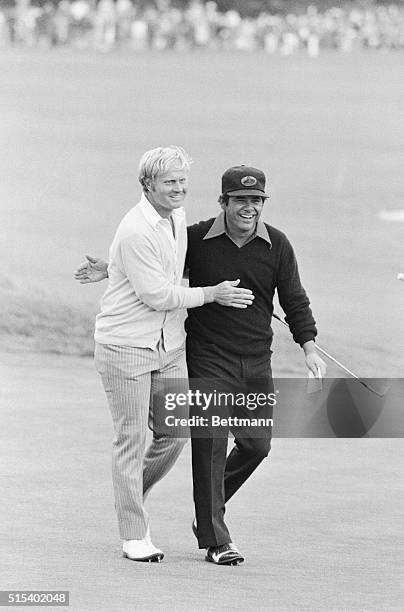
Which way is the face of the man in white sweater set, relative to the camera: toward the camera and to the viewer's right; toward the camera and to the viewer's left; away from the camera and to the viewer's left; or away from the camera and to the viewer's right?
toward the camera and to the viewer's right

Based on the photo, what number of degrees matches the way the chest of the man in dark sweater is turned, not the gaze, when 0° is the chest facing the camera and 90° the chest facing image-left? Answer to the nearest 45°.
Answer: approximately 0°
